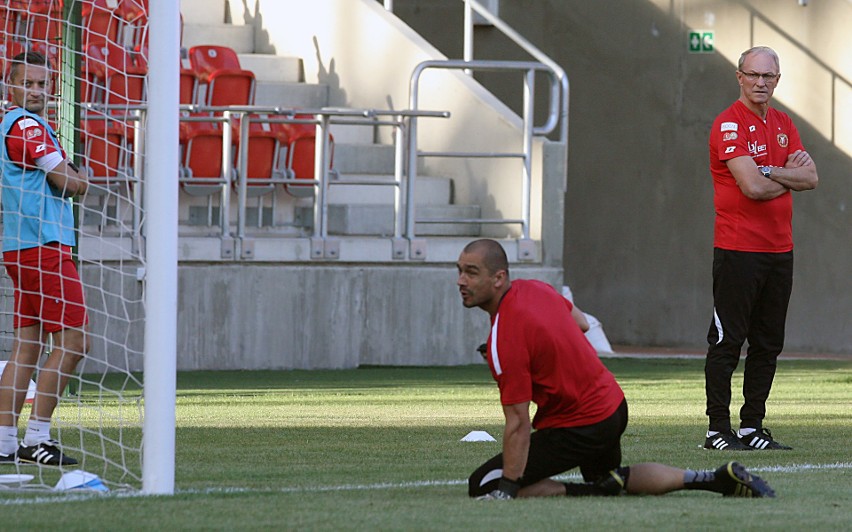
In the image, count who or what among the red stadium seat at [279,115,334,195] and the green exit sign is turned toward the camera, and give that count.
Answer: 2

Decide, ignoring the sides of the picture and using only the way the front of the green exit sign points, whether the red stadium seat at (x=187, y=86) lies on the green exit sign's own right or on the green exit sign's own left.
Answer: on the green exit sign's own right

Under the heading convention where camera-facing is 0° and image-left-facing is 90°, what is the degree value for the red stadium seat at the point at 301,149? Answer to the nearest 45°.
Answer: approximately 0°

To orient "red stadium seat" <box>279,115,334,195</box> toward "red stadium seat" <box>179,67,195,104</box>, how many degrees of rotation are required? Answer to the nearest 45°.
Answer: approximately 90° to its right

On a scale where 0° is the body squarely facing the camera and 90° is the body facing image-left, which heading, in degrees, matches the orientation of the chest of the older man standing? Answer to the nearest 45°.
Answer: approximately 315°

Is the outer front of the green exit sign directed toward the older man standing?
yes

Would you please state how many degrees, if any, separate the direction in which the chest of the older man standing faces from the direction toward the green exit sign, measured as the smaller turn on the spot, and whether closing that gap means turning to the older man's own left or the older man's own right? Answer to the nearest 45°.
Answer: approximately 135° to the older man's own left
